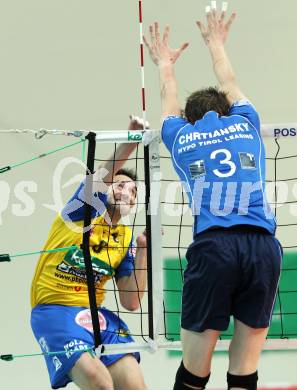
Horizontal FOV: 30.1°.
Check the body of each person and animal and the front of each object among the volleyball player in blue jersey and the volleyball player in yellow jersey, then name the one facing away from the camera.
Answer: the volleyball player in blue jersey

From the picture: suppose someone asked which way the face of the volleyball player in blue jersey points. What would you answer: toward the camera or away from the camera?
away from the camera

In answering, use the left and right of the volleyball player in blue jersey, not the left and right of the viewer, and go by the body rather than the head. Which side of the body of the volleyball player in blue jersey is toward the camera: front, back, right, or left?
back

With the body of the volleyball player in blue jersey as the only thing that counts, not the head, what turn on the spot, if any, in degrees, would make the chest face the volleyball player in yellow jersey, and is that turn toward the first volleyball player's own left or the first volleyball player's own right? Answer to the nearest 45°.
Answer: approximately 45° to the first volleyball player's own left

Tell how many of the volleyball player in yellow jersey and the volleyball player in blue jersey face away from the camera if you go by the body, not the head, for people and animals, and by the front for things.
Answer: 1

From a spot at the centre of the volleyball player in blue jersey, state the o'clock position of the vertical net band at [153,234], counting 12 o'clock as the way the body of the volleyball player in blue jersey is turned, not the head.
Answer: The vertical net band is roughly at 11 o'clock from the volleyball player in blue jersey.
